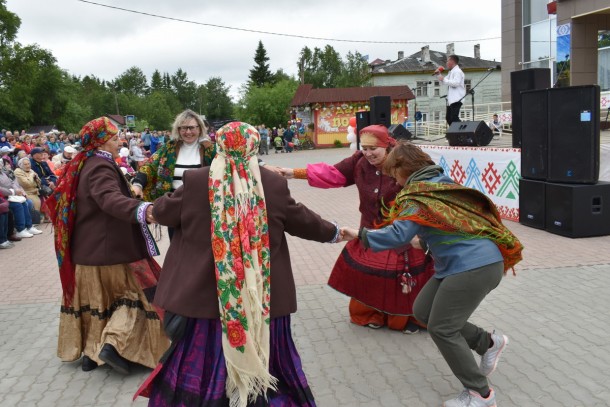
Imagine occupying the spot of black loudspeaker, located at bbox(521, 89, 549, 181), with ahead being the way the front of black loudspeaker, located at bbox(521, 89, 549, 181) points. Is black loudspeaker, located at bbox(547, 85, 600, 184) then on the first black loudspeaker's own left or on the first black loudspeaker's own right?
on the first black loudspeaker's own left

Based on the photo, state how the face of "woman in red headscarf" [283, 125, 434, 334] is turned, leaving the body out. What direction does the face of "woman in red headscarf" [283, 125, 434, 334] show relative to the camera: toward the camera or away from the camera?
toward the camera

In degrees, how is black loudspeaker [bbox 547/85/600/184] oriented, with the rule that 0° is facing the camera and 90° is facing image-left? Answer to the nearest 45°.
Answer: approximately 45°

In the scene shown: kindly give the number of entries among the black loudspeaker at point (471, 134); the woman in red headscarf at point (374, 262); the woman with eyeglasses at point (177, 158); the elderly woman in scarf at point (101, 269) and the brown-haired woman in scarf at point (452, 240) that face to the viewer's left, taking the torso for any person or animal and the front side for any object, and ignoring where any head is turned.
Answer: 1

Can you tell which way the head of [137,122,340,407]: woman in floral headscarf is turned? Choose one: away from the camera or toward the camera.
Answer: away from the camera

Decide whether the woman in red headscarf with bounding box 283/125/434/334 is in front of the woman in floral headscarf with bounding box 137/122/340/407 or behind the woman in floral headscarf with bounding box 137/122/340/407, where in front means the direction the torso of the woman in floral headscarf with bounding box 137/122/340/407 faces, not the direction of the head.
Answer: in front

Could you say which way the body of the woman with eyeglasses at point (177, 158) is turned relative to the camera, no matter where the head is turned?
toward the camera

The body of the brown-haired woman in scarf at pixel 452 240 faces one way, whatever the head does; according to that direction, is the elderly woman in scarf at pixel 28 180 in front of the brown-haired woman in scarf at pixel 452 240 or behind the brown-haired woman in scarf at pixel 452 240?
in front

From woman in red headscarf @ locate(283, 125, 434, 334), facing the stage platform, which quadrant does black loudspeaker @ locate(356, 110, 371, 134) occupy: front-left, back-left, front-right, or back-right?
front-left

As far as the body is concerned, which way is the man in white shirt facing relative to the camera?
to the viewer's left

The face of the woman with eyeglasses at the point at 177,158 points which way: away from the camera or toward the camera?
toward the camera

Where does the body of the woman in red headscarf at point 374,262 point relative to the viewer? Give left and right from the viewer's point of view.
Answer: facing the viewer

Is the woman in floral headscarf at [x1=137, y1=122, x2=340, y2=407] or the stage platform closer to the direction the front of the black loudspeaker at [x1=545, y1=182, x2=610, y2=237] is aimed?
the woman in floral headscarf

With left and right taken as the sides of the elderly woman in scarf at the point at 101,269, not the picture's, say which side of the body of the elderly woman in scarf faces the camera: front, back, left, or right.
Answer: right

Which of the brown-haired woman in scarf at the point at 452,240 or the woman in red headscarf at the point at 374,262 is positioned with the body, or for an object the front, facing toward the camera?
the woman in red headscarf

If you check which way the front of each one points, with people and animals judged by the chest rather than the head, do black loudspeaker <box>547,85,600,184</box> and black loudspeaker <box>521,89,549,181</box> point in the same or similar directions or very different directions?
same or similar directions
